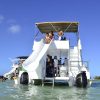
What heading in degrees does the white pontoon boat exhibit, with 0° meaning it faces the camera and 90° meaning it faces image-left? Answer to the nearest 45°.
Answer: approximately 180°
